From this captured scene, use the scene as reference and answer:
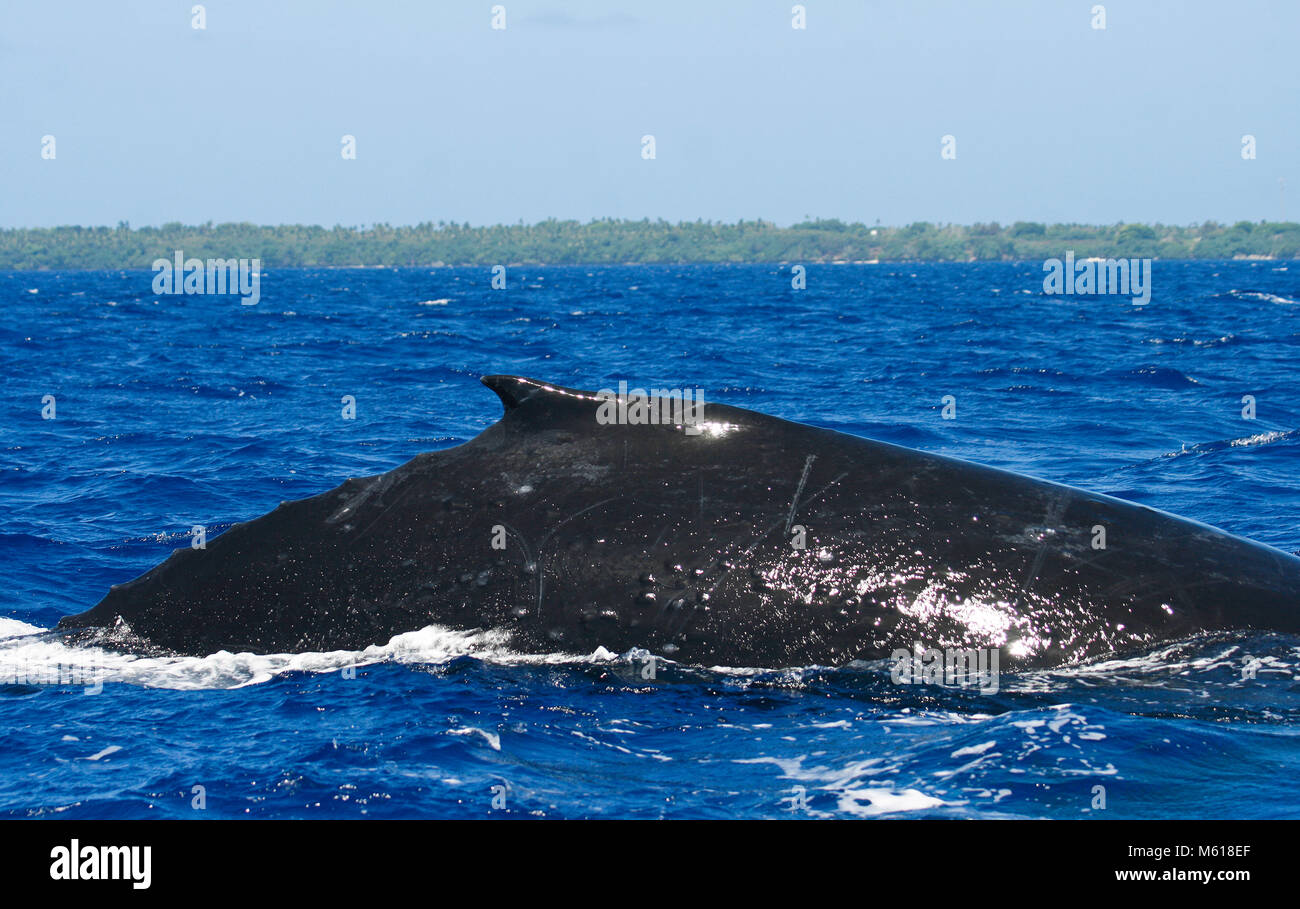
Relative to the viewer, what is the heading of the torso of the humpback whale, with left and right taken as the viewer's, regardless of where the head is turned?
facing to the right of the viewer
